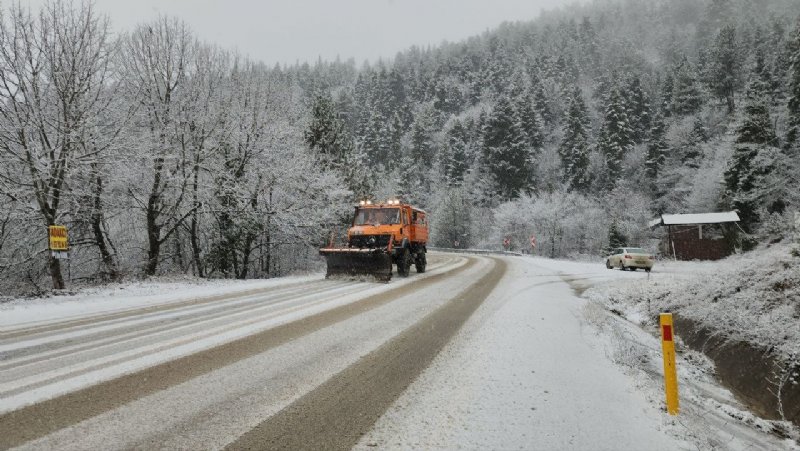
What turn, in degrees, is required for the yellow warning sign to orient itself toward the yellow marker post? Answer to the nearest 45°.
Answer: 0° — it already faces it

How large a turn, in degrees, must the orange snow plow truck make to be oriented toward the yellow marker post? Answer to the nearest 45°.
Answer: approximately 45° to its left

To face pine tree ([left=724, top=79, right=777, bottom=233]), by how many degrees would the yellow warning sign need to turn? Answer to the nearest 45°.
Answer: approximately 90° to its left

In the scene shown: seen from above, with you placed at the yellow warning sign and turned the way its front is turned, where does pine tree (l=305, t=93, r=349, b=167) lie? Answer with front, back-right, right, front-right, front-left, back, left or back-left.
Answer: back-left

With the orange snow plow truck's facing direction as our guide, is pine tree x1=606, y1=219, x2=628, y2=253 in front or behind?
behind

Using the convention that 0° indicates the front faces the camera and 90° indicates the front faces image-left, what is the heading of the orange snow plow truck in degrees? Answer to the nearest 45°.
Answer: approximately 45°
